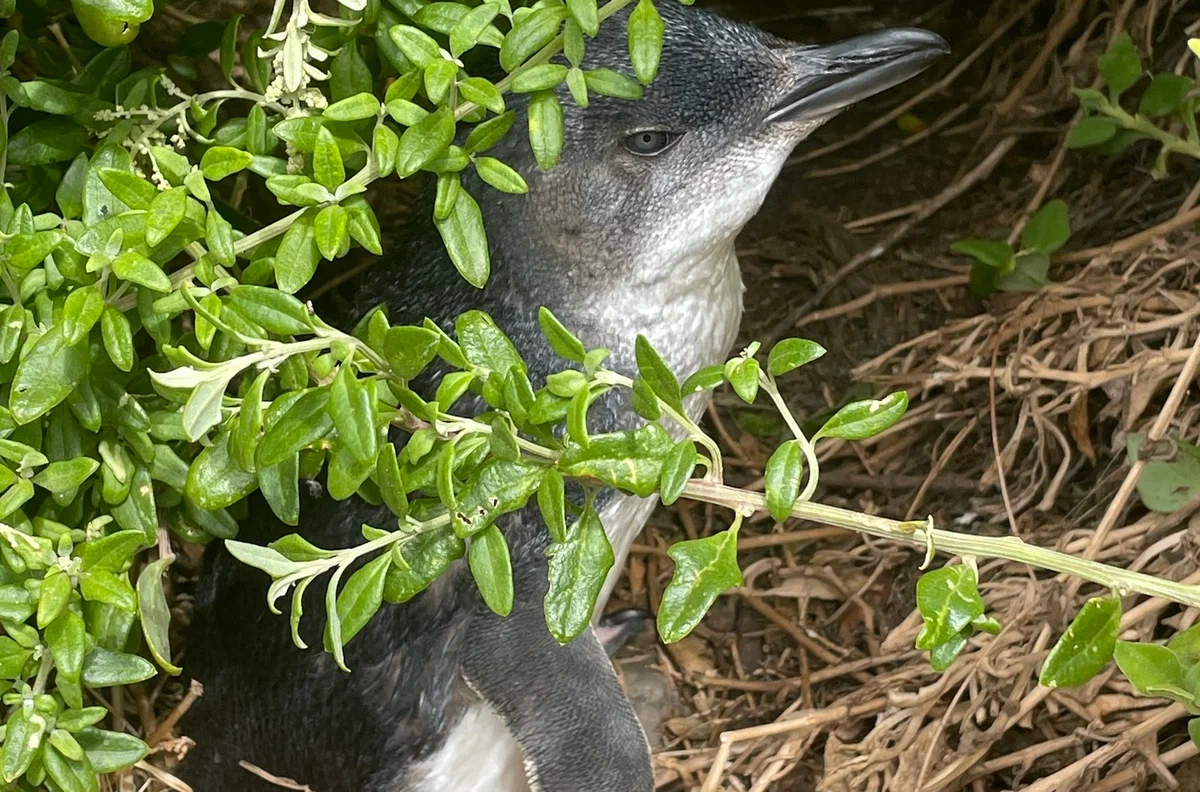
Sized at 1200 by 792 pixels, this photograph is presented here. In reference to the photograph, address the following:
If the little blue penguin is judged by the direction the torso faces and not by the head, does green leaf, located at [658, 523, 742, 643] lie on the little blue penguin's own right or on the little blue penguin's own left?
on the little blue penguin's own right

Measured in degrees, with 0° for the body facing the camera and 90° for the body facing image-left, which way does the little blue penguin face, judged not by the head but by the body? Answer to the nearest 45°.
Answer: approximately 270°

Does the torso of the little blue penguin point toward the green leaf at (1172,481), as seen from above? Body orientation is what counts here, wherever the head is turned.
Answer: yes
